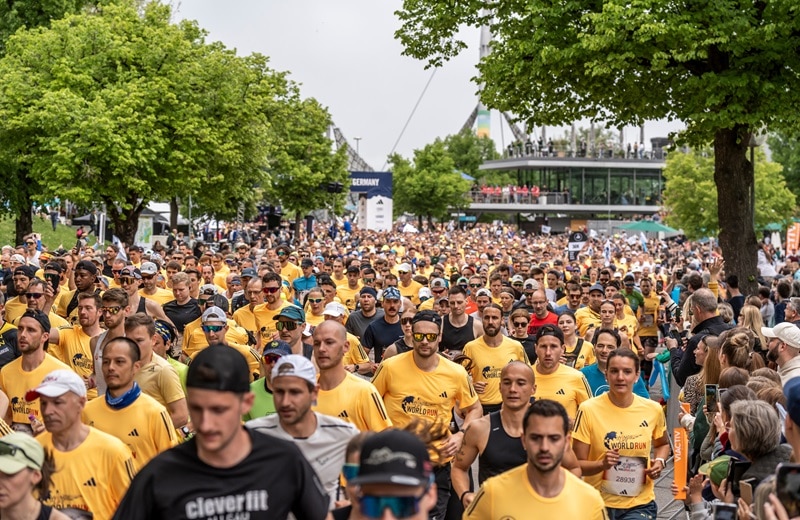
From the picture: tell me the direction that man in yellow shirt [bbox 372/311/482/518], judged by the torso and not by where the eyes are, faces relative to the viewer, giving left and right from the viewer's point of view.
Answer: facing the viewer

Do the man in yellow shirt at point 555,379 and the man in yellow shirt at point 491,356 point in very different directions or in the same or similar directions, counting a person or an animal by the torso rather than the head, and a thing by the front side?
same or similar directions

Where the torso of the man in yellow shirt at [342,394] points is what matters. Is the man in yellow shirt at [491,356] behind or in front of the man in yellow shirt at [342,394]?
behind

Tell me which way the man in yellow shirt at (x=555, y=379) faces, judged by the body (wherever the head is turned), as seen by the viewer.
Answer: toward the camera

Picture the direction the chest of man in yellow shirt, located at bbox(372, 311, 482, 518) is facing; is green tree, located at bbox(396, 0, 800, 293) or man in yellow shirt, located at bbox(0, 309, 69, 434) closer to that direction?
the man in yellow shirt

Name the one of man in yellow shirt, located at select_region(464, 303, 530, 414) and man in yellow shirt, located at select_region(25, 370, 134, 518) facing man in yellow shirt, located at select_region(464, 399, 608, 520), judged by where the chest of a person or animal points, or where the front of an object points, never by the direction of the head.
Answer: man in yellow shirt, located at select_region(464, 303, 530, 414)

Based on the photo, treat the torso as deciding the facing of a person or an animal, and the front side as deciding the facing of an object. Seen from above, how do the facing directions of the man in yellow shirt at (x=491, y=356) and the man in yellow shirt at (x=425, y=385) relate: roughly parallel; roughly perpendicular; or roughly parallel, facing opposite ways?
roughly parallel

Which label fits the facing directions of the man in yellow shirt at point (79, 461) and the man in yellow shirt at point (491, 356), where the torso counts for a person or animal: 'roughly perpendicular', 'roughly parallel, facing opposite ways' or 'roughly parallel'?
roughly parallel

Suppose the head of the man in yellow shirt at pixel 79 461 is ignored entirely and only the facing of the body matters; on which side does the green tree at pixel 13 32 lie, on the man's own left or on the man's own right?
on the man's own right

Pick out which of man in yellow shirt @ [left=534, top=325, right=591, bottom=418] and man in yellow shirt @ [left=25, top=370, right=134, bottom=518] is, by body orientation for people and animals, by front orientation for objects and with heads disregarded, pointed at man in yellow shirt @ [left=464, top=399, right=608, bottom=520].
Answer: man in yellow shirt @ [left=534, top=325, right=591, bottom=418]

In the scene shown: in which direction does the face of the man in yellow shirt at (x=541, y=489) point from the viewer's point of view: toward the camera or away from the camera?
toward the camera

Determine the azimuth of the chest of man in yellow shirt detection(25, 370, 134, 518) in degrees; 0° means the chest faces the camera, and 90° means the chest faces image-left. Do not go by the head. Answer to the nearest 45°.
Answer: approximately 45°

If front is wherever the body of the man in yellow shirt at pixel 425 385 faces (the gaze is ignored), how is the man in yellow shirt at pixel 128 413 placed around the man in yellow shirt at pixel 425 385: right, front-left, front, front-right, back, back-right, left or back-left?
front-right

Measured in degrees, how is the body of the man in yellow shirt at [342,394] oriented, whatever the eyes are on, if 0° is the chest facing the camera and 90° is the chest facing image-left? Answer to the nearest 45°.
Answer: approximately 45°

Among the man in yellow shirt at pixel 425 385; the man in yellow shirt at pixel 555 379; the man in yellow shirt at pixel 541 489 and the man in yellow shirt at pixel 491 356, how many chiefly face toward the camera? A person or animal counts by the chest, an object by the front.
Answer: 4

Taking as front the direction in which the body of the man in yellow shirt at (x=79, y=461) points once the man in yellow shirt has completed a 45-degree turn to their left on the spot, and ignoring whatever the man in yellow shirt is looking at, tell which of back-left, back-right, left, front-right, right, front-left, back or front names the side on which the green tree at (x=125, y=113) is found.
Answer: back

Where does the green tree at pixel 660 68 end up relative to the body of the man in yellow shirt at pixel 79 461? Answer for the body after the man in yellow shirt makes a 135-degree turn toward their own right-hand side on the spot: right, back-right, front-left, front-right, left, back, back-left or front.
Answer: front-right
